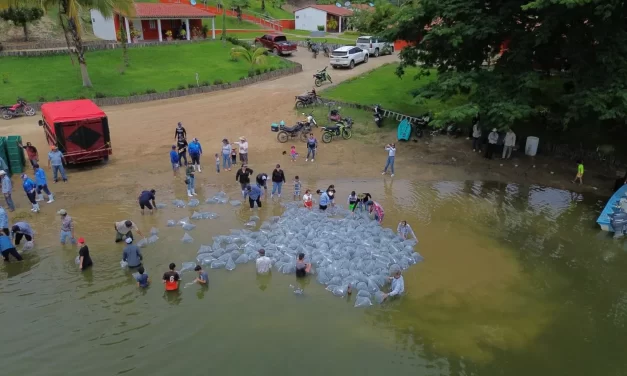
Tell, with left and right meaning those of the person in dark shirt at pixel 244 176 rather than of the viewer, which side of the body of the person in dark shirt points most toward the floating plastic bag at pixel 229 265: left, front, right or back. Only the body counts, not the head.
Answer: front

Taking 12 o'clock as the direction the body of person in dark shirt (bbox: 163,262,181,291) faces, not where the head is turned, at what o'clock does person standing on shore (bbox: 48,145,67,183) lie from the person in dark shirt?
The person standing on shore is roughly at 11 o'clock from the person in dark shirt.

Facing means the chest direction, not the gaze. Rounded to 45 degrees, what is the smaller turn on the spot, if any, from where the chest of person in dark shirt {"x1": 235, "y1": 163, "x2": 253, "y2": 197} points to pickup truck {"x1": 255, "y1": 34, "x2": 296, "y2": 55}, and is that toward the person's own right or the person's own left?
approximately 180°

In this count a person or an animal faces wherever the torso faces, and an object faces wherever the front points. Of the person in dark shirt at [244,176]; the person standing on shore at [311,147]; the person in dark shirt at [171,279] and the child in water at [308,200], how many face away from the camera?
1

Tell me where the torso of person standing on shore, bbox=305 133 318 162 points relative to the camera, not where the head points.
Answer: toward the camera

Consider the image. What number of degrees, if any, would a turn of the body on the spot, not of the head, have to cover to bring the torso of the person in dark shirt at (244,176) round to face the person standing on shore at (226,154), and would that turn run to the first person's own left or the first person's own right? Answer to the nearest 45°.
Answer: approximately 180°

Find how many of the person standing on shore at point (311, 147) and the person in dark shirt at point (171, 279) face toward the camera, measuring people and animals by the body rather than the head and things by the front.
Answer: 1

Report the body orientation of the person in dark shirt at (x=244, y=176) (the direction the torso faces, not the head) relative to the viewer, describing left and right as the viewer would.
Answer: facing the viewer

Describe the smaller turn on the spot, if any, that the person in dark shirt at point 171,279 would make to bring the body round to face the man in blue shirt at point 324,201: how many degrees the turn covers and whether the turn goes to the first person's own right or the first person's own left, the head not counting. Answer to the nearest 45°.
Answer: approximately 45° to the first person's own right

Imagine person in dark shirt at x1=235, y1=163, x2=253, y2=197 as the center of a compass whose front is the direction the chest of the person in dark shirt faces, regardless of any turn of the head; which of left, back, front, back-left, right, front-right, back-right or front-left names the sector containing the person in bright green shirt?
left

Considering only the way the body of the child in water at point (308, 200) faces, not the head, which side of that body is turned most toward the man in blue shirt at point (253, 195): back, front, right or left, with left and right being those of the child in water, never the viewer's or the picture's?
right

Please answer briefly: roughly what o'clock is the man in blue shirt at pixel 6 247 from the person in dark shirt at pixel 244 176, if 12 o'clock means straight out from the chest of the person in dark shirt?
The man in blue shirt is roughly at 2 o'clock from the person in dark shirt.

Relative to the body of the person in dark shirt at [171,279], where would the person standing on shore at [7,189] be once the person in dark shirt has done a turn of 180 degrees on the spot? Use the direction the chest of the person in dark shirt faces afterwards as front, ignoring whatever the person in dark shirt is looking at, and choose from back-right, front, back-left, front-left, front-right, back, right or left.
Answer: back-right
